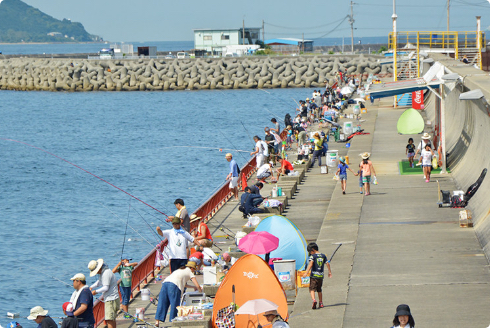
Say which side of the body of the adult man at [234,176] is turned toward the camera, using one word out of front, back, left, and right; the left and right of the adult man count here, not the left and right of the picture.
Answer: left

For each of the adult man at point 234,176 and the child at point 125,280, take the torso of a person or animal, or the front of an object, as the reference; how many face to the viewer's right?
0

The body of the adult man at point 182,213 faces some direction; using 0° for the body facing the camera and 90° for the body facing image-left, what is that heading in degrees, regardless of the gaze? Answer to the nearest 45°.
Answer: approximately 90°

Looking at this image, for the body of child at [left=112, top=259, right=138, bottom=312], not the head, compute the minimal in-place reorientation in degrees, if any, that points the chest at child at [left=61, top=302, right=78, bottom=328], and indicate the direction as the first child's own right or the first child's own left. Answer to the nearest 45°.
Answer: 0° — they already face them

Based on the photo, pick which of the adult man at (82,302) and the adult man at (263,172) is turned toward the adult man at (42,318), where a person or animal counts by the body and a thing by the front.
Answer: the adult man at (82,302)

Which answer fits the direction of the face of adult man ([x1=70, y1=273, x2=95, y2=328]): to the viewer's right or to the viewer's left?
to the viewer's left

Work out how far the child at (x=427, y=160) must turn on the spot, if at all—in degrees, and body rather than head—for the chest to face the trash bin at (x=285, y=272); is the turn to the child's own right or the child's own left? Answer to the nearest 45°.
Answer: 0° — they already face it

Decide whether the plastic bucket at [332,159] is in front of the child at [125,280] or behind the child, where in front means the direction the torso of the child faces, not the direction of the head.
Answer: behind
